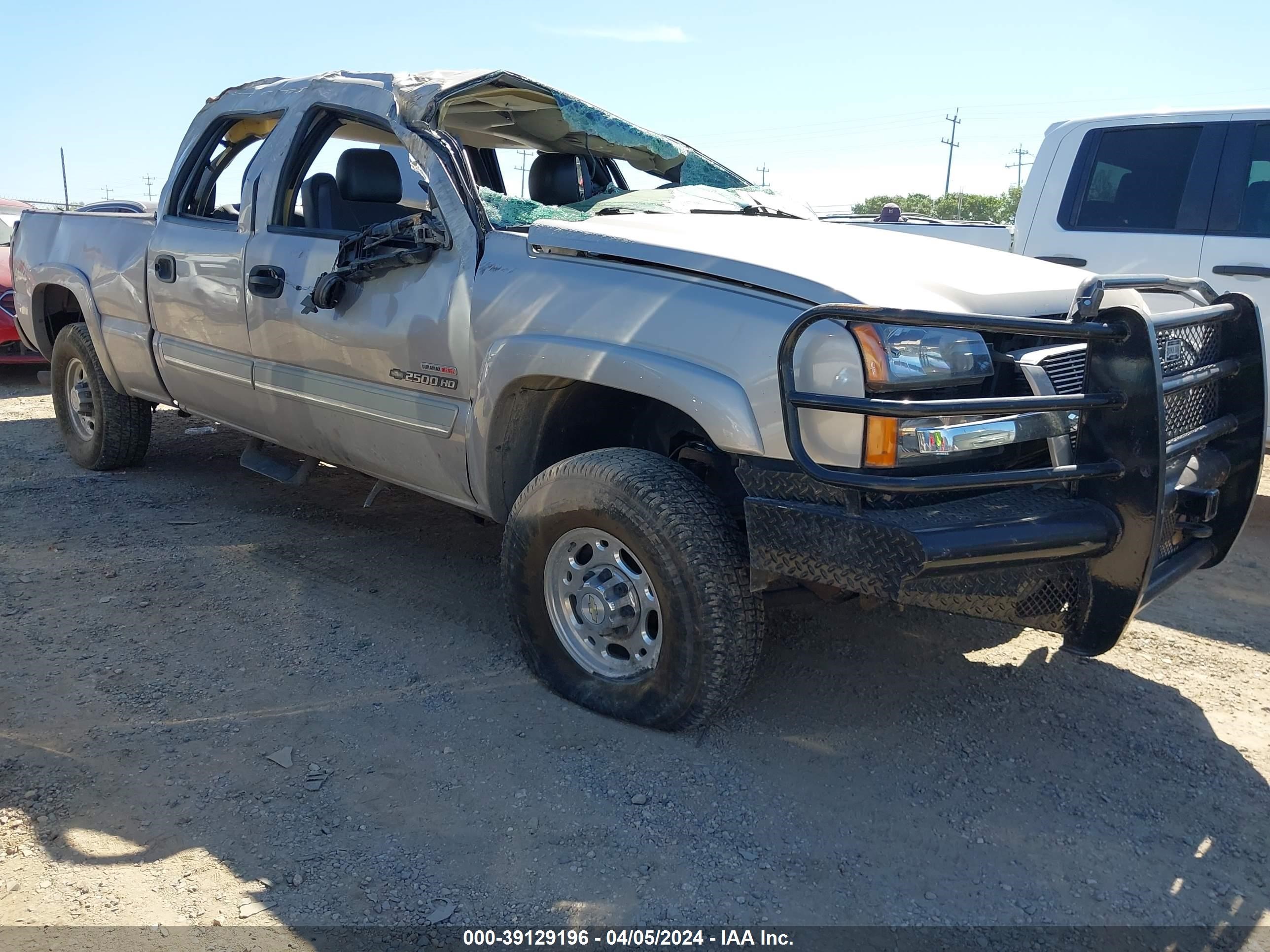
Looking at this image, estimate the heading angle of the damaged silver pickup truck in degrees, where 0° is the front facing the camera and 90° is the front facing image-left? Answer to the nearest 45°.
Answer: approximately 315°

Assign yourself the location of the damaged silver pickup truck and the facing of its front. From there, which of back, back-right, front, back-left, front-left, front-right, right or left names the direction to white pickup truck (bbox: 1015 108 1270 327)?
left

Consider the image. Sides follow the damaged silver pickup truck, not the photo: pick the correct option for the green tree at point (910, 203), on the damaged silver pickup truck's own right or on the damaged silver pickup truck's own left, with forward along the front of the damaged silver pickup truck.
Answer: on the damaged silver pickup truck's own left

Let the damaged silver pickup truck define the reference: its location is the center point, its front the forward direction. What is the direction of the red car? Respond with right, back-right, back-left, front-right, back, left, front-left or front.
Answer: back
